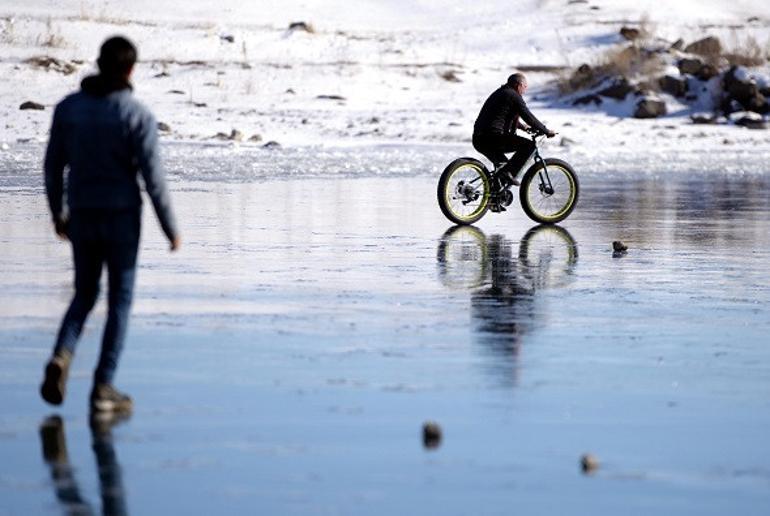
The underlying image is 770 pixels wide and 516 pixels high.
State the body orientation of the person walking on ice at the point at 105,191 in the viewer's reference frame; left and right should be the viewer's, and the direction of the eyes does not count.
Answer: facing away from the viewer and to the right of the viewer

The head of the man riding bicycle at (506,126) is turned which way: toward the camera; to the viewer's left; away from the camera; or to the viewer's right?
to the viewer's right
